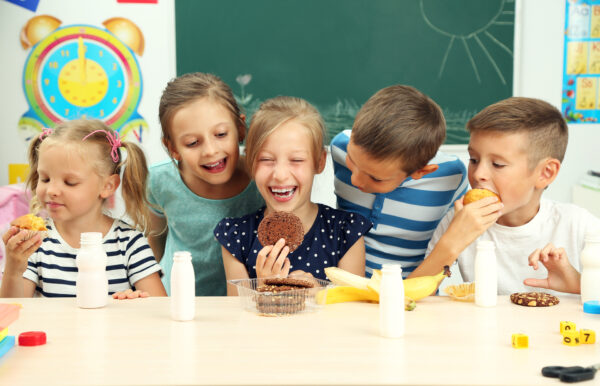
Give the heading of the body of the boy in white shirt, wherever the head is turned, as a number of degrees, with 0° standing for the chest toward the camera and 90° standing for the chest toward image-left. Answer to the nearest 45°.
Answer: approximately 45°

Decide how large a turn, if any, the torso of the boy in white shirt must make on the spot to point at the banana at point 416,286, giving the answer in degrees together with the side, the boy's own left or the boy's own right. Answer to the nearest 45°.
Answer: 0° — they already face it

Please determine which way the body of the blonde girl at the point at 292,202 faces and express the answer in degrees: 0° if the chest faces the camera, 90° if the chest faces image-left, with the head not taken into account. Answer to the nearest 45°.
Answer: approximately 0°

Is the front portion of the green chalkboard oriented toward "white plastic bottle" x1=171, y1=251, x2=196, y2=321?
yes
